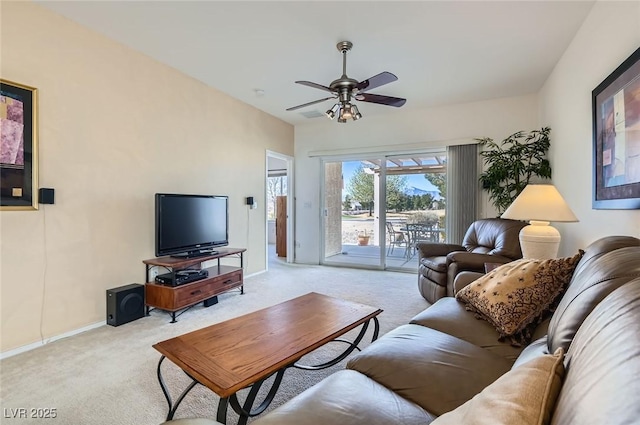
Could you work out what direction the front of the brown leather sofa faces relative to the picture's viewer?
facing to the left of the viewer

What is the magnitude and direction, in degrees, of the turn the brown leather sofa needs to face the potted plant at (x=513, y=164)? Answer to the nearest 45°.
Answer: approximately 90° to its right

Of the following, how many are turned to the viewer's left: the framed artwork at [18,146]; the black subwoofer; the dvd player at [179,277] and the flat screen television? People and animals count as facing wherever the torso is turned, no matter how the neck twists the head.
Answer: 0

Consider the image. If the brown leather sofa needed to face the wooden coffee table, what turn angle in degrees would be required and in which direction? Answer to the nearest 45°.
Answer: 0° — it already faces it

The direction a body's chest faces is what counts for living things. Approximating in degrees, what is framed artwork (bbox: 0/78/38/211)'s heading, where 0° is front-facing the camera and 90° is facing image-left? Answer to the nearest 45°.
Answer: approximately 315°

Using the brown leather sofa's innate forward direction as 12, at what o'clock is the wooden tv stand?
The wooden tv stand is roughly at 1 o'clock from the brown leather sofa.

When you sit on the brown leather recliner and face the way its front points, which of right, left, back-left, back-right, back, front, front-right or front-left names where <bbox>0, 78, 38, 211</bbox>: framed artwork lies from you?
front

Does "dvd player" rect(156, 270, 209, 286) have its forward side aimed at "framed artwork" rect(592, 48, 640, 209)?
yes

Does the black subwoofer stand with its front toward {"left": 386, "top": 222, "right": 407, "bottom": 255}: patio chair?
no

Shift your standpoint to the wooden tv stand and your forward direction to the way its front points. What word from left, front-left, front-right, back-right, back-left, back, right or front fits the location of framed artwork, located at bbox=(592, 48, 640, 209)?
front

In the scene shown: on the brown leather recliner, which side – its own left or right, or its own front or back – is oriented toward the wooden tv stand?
front

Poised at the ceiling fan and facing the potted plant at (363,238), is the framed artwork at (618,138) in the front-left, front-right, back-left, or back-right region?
back-right

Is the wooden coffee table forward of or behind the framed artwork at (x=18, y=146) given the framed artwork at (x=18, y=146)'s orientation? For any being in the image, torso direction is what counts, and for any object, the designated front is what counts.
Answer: forward

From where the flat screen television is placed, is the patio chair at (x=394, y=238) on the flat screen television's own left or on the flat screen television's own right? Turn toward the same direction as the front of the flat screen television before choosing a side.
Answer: on the flat screen television's own left

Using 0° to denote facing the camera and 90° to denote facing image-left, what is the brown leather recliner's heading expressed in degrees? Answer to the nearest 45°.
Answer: approximately 45°

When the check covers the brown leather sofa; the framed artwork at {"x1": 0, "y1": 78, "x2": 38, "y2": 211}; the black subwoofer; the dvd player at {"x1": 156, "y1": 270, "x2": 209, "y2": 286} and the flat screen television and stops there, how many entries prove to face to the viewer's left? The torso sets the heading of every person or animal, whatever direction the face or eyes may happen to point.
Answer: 1

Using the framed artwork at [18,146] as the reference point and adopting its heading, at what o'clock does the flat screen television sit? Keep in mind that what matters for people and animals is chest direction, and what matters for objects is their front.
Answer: The flat screen television is roughly at 10 o'clock from the framed artwork.
